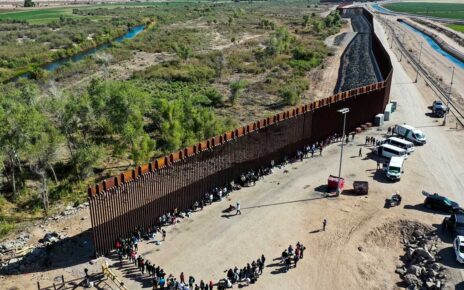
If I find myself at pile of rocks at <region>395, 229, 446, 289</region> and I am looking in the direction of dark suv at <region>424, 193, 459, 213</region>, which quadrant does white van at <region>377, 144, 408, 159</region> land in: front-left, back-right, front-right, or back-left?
front-left

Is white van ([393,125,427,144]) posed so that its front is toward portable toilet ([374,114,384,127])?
no

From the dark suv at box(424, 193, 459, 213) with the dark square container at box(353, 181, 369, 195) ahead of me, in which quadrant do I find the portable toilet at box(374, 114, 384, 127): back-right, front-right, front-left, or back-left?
front-right

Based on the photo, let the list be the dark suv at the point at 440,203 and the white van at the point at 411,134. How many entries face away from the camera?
0

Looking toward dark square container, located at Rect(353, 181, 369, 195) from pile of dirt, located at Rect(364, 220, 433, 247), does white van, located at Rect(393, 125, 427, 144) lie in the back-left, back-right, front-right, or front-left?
front-right

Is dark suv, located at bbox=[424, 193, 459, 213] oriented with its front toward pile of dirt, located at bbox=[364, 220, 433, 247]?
no

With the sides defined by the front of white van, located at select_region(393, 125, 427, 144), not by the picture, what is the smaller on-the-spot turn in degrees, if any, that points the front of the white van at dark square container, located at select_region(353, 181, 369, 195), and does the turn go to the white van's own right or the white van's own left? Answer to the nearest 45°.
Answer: approximately 45° to the white van's own right

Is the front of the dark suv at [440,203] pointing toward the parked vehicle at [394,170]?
no

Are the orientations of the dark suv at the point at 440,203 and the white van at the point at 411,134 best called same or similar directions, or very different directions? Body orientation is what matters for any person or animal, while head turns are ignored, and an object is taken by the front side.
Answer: same or similar directions
